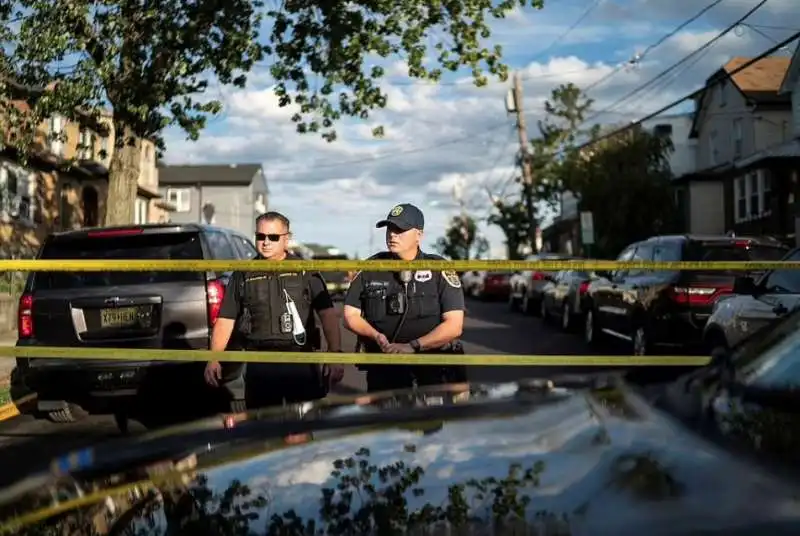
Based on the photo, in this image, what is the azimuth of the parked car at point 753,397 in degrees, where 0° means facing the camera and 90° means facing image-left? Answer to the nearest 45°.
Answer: approximately 135°

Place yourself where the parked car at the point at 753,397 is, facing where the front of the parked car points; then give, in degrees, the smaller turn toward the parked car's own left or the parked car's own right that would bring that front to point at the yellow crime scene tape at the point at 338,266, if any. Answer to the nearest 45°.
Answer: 0° — it already faces it

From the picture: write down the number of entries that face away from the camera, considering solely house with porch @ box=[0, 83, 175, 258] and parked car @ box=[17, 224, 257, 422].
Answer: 1

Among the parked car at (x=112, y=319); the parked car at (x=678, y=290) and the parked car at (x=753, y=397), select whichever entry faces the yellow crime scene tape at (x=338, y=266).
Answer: the parked car at (x=753, y=397)

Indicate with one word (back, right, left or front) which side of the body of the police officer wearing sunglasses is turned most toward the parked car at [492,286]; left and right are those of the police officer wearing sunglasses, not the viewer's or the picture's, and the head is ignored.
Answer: back

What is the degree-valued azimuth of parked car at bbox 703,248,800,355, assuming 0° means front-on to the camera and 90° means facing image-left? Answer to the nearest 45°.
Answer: approximately 135°

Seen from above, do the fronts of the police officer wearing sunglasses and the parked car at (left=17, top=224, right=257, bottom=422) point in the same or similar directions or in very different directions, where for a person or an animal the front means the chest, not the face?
very different directions

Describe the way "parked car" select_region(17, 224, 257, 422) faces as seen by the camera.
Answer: facing away from the viewer

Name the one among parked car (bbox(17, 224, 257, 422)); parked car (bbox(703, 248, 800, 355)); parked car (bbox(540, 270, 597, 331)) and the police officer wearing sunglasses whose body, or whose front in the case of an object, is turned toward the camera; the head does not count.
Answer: the police officer wearing sunglasses
